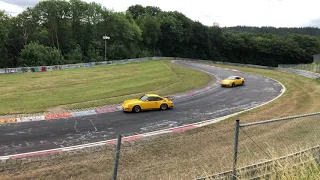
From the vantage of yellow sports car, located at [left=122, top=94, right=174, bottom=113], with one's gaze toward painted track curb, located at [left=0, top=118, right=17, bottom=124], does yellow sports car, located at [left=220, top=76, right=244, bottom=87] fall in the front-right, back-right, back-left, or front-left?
back-right

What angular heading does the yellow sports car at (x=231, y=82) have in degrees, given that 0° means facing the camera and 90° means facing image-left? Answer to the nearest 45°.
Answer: approximately 45°

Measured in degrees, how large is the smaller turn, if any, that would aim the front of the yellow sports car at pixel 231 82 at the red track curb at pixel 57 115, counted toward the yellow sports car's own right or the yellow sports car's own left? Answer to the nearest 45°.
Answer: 0° — it already faces it

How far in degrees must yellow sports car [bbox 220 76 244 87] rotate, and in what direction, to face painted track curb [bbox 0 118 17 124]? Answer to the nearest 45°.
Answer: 0° — it already faces it

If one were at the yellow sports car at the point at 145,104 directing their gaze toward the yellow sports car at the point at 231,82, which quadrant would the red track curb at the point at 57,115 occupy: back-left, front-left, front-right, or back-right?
back-left

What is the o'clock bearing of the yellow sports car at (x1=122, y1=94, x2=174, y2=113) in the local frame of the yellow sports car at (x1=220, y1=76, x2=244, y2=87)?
the yellow sports car at (x1=122, y1=94, x2=174, y2=113) is roughly at 11 o'clock from the yellow sports car at (x1=220, y1=76, x2=244, y2=87).
